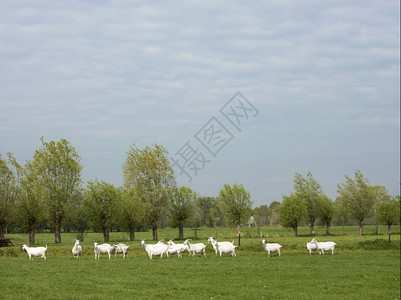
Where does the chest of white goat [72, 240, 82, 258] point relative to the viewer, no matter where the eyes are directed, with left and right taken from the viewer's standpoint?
facing the viewer
